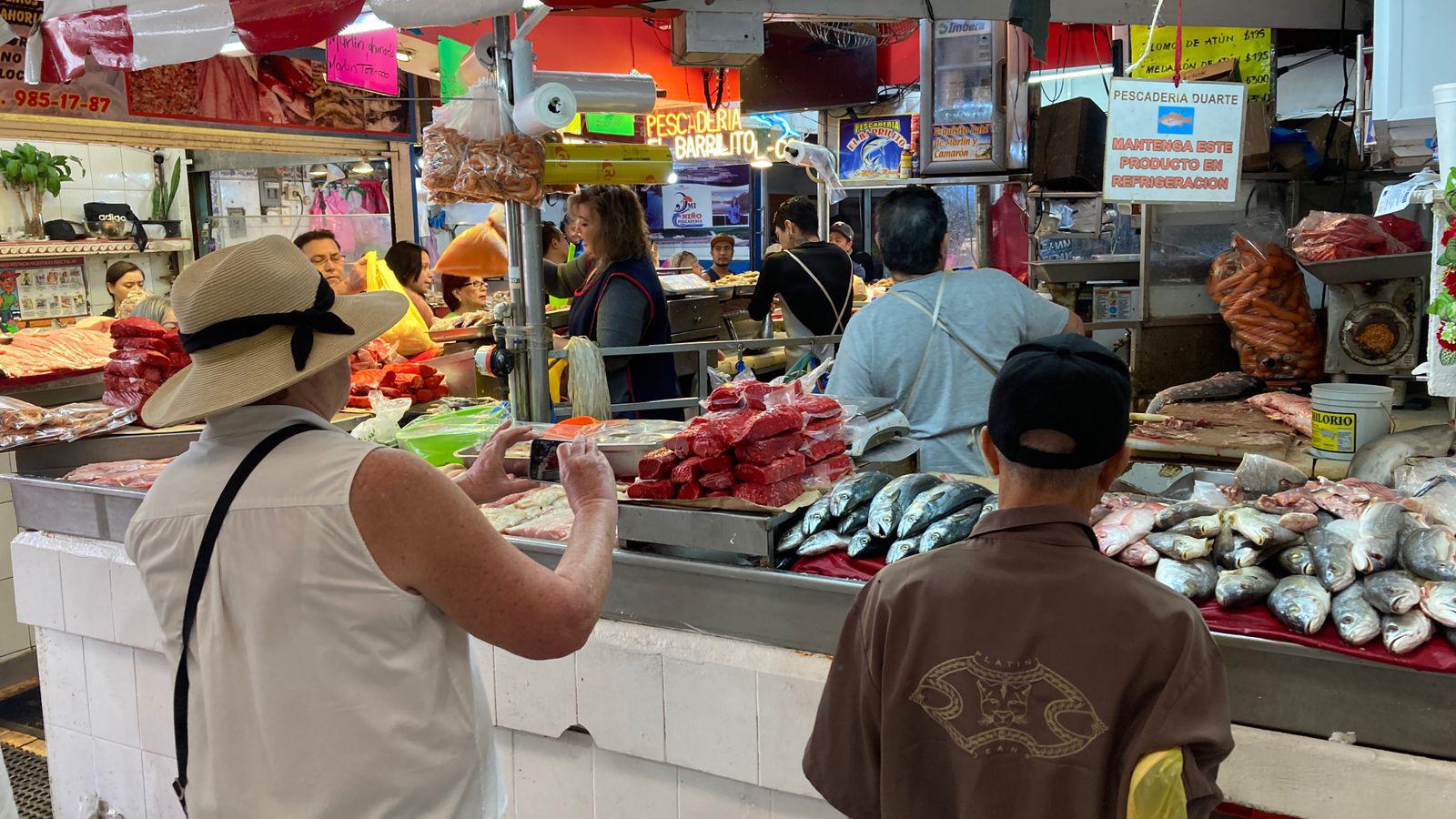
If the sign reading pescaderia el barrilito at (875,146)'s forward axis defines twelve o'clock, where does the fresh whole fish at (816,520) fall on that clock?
The fresh whole fish is roughly at 12 o'clock from the sign reading pescaderia el barrilito.

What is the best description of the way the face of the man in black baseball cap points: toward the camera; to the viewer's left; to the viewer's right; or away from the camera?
away from the camera

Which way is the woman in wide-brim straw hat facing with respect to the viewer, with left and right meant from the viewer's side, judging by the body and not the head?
facing away from the viewer and to the right of the viewer

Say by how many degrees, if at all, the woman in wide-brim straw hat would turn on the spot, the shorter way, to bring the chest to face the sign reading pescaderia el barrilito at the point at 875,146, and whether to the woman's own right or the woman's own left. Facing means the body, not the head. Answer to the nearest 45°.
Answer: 0° — they already face it

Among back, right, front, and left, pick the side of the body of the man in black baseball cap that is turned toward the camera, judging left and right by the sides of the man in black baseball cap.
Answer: back

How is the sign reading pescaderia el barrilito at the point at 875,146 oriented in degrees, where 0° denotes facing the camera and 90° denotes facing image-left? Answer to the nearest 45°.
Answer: approximately 0°

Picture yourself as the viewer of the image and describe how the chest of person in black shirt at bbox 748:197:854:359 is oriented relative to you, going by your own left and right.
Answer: facing away from the viewer and to the left of the viewer

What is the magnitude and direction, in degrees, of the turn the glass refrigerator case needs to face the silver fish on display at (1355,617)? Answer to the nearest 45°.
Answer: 0° — it already faces it

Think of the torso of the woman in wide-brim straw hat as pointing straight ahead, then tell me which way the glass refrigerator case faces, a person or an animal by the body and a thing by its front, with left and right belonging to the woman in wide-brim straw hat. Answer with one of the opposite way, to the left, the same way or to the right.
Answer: the opposite way

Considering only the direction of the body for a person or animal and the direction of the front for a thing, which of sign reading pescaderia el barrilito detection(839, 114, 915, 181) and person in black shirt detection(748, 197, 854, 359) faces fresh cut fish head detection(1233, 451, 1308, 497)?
the sign reading pescaderia el barrilito
